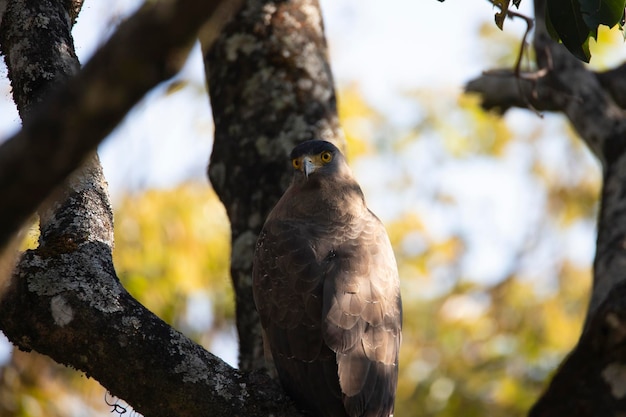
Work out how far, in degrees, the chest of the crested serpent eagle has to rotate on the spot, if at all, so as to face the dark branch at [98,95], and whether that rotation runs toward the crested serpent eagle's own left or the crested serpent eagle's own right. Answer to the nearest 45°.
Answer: approximately 180°

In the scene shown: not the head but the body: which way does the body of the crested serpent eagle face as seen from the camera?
away from the camera
